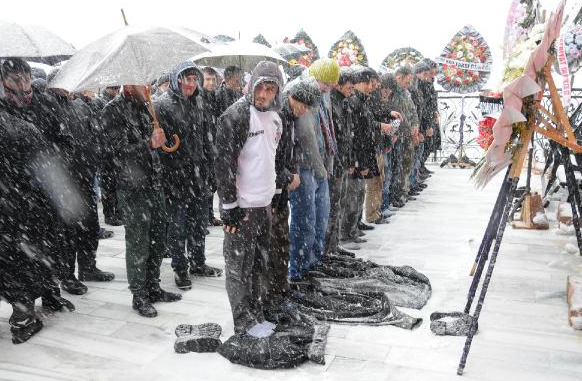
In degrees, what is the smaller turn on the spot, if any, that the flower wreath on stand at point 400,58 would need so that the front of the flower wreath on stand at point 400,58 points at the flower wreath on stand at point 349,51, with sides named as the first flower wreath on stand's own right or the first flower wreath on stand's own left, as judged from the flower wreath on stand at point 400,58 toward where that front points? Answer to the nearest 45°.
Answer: approximately 135° to the first flower wreath on stand's own right

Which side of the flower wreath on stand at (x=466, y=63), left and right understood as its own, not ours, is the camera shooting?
front

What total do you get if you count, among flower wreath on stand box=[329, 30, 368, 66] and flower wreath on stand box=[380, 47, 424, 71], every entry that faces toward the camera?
2

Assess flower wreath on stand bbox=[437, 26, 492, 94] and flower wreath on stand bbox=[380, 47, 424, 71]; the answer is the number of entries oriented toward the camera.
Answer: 2

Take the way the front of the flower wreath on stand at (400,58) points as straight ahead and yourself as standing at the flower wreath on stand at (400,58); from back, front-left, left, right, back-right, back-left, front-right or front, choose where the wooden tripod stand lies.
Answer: front

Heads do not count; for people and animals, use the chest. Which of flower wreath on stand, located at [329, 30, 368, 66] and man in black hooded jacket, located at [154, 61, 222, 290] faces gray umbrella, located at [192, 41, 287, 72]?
the flower wreath on stand

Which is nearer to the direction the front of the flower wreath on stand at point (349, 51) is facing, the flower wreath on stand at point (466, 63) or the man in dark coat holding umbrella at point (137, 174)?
the man in dark coat holding umbrella

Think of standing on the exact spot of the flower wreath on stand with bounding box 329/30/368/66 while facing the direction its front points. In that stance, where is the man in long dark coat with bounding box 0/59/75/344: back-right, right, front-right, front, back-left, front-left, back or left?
front

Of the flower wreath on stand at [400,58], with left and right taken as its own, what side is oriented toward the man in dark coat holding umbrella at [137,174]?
front

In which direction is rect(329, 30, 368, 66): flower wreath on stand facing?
toward the camera

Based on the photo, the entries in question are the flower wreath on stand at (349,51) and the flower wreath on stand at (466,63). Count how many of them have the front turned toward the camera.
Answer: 2
